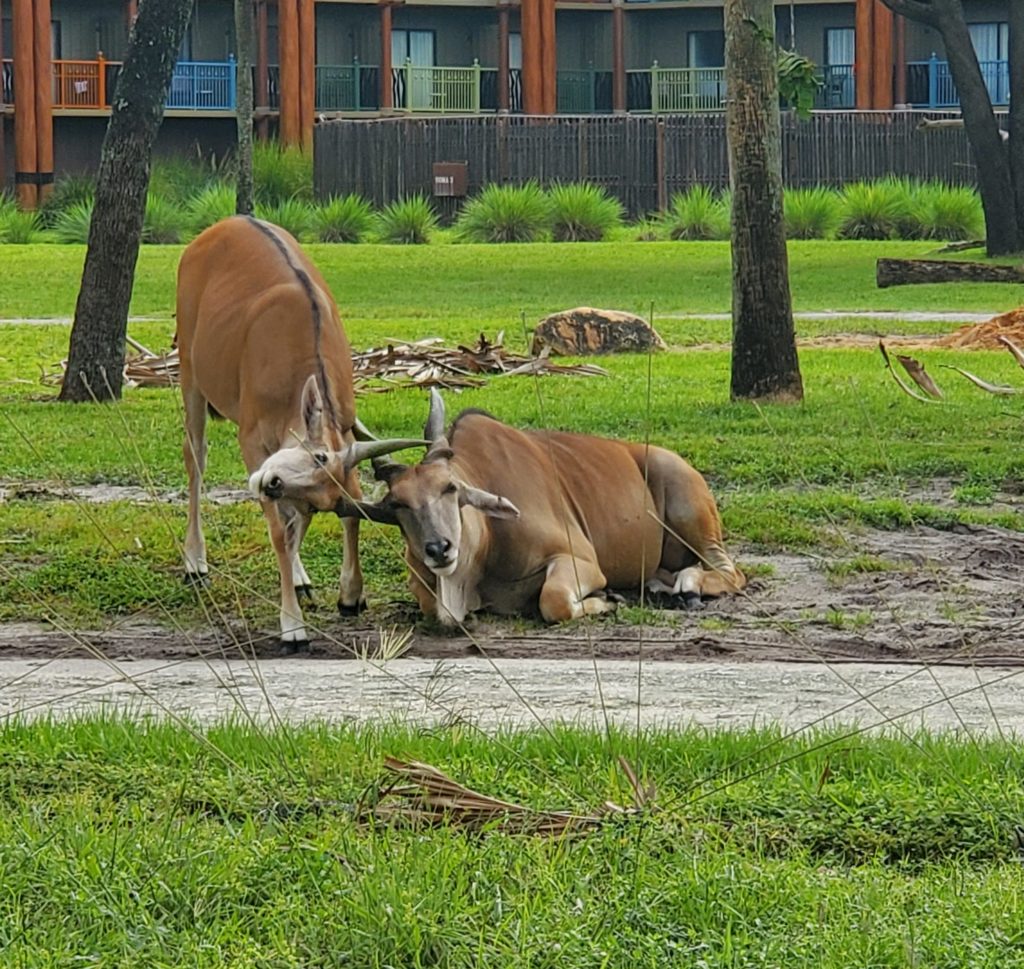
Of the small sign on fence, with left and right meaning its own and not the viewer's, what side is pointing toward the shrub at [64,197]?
right

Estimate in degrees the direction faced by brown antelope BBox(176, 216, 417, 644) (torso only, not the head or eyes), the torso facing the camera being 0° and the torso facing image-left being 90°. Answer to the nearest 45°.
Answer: approximately 315°

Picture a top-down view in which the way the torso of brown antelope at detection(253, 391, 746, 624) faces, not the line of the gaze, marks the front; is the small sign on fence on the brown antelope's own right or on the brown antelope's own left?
on the brown antelope's own right

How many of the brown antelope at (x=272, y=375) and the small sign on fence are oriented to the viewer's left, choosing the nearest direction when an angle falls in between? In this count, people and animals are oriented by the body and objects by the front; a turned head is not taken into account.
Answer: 0

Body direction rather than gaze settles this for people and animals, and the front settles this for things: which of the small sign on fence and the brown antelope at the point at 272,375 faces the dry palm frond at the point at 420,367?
the small sign on fence

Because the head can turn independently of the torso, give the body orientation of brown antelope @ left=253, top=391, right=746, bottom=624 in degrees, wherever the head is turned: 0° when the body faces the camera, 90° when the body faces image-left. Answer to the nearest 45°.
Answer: approximately 45°

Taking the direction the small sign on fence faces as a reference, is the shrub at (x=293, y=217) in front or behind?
in front

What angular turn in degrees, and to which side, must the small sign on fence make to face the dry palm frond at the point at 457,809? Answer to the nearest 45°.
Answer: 0° — it already faces it

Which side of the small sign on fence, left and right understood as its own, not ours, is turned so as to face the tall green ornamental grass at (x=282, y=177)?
right

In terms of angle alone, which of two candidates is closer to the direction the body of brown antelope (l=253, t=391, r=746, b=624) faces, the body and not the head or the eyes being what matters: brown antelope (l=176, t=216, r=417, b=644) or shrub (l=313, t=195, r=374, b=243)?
the brown antelope

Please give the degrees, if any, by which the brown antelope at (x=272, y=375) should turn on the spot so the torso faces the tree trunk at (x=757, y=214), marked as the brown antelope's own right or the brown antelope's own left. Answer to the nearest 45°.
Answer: approximately 90° to the brown antelope's own left
